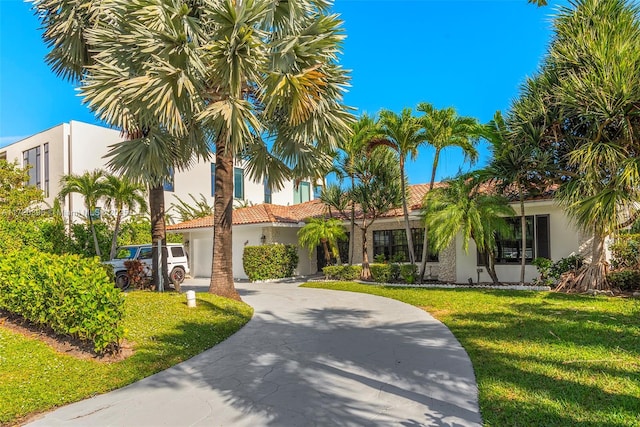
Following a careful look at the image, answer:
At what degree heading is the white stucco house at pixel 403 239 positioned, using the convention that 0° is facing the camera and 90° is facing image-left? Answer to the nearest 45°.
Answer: approximately 0°

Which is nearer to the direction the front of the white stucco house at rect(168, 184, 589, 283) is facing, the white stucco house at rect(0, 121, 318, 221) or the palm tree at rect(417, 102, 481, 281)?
the palm tree

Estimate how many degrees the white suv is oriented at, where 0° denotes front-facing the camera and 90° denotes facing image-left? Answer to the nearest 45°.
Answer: approximately 45°

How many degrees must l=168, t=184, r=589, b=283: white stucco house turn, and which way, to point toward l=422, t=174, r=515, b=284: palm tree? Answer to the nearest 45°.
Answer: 0° — it already faces it

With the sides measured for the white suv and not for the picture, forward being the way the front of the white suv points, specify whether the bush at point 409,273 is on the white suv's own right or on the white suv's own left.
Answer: on the white suv's own left

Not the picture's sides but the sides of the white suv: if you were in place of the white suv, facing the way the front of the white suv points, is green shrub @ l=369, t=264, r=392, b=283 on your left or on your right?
on your left
